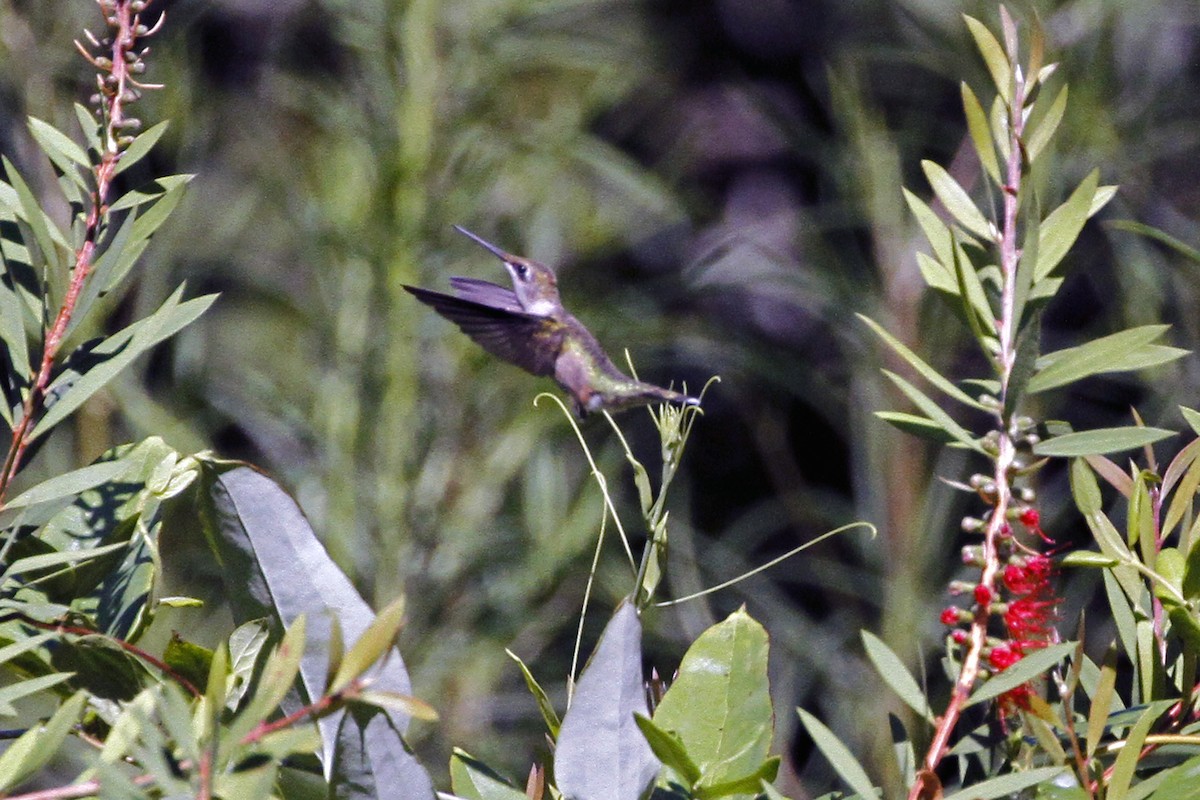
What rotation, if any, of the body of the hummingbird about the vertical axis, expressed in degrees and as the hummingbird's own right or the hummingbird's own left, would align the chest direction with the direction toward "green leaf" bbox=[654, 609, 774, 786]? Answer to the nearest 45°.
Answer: approximately 180°

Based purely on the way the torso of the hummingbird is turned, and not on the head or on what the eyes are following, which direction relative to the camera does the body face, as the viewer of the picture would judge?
to the viewer's left

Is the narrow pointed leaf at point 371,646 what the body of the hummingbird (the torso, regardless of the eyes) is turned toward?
no

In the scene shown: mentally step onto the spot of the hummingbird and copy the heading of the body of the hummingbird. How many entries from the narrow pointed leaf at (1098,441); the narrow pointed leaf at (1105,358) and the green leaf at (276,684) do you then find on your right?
0

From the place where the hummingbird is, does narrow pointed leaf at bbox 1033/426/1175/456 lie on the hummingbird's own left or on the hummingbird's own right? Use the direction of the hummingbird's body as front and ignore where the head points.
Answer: on the hummingbird's own left

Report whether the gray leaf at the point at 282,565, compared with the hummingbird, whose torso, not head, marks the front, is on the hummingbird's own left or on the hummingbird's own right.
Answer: on the hummingbird's own left

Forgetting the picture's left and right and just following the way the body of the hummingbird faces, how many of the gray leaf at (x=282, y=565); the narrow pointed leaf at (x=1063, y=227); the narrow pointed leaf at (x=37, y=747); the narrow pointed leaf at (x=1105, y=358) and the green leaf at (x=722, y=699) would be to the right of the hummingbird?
0

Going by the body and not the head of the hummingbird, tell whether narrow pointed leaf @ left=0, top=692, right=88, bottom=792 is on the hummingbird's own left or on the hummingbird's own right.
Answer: on the hummingbird's own left

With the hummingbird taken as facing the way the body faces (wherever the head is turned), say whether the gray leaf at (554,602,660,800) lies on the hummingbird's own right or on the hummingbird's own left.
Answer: on the hummingbird's own left
